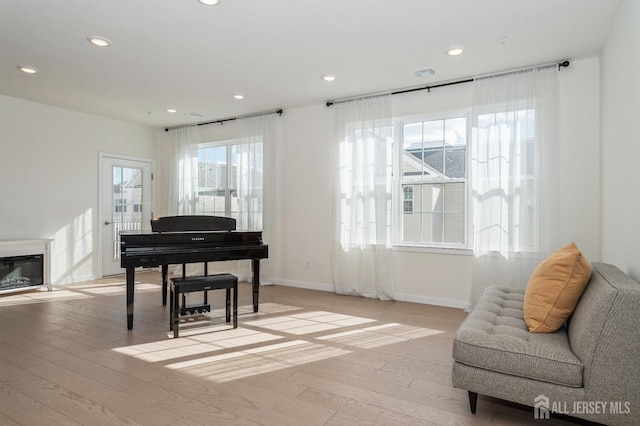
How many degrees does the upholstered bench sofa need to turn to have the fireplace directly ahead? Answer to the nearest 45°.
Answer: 0° — it already faces it

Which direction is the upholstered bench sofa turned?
to the viewer's left

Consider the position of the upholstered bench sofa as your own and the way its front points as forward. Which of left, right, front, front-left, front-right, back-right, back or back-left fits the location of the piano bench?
front

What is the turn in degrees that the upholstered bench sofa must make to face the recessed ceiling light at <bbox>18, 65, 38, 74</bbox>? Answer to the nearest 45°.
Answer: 0° — it already faces it

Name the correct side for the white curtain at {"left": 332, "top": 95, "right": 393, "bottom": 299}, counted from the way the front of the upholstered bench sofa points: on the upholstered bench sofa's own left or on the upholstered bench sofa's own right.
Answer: on the upholstered bench sofa's own right

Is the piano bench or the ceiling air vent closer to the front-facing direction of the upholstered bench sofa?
the piano bench

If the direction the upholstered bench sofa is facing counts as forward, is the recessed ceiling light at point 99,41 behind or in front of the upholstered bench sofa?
in front

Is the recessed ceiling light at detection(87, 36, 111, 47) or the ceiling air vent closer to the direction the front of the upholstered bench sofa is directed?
the recessed ceiling light

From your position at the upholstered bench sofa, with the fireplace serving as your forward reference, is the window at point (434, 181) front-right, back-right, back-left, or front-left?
front-right

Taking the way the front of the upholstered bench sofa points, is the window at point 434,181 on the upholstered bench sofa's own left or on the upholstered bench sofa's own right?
on the upholstered bench sofa's own right

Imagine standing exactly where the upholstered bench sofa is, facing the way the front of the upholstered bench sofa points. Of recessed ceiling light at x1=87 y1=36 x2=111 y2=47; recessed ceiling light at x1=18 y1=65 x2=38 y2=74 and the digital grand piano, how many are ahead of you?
3

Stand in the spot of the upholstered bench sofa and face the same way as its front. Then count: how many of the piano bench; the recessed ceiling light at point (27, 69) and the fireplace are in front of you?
3

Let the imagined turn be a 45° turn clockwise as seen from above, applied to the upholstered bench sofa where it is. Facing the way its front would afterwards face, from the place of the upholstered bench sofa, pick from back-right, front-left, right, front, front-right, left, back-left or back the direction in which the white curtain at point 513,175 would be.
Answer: front-right
